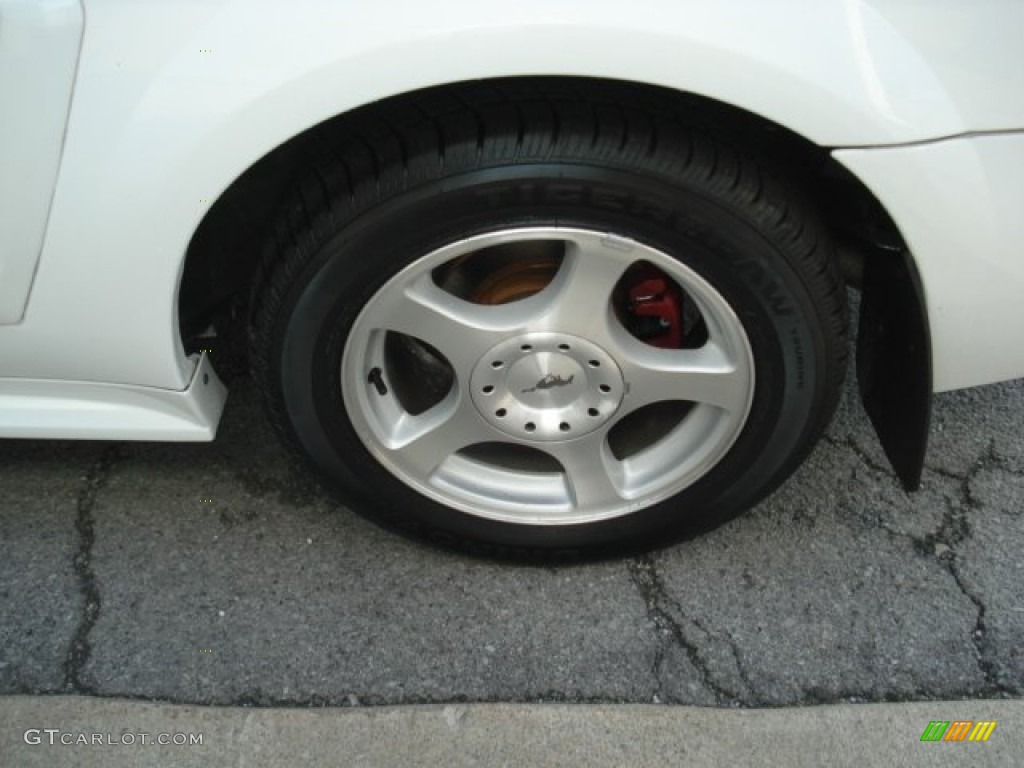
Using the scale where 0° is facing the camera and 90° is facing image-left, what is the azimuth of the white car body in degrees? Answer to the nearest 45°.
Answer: approximately 90°
